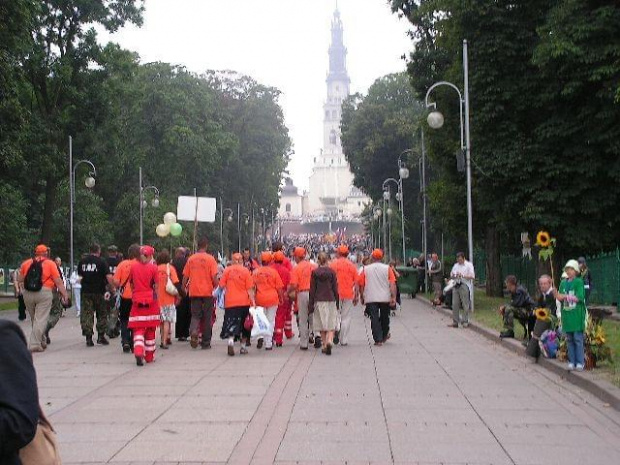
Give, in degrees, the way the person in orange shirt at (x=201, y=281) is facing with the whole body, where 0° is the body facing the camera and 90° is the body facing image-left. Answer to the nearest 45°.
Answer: approximately 180°

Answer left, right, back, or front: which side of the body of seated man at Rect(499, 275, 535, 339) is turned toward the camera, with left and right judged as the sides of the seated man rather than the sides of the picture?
left

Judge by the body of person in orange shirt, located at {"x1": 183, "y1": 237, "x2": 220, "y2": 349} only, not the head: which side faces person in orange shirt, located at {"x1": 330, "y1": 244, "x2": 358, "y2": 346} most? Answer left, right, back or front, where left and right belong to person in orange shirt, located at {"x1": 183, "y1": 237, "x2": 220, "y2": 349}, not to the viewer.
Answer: right

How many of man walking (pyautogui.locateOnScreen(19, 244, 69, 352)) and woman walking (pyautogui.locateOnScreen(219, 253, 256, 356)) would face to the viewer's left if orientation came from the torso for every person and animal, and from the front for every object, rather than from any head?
0

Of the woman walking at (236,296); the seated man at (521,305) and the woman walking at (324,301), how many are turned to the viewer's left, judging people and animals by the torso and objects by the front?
1

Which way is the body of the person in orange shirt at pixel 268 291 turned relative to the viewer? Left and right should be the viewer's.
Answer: facing away from the viewer

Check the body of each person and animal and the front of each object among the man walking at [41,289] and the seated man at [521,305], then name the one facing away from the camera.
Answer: the man walking

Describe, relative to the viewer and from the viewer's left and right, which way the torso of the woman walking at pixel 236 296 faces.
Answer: facing away from the viewer

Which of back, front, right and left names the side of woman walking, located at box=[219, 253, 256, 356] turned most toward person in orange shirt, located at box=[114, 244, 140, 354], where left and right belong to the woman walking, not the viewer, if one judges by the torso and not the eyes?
left

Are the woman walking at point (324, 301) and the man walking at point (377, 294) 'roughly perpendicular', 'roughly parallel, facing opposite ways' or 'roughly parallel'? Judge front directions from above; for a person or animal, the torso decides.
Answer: roughly parallel

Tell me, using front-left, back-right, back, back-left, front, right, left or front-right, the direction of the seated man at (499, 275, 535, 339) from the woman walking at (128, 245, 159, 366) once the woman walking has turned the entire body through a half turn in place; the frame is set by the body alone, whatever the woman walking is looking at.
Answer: left

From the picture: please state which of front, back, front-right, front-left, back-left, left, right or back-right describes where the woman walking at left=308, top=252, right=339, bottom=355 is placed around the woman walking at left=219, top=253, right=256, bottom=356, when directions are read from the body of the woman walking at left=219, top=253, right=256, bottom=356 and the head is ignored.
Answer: right

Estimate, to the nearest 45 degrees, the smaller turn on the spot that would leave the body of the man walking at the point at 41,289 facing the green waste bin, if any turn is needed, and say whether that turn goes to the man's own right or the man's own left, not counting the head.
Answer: approximately 45° to the man's own right

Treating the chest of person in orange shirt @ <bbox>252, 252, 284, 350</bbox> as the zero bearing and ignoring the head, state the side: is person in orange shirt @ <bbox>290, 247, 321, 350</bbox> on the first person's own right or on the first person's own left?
on the first person's own right

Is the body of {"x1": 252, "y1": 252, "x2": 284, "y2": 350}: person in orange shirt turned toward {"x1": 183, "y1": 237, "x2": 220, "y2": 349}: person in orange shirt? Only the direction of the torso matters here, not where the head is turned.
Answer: no

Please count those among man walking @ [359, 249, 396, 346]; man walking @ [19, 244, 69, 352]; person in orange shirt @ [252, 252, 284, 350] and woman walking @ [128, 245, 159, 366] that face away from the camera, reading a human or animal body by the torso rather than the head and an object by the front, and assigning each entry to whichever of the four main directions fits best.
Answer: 4

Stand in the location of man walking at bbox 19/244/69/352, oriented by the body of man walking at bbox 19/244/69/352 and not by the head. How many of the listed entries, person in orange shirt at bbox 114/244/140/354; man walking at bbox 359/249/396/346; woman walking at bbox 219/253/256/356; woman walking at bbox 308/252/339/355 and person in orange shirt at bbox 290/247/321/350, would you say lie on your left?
0

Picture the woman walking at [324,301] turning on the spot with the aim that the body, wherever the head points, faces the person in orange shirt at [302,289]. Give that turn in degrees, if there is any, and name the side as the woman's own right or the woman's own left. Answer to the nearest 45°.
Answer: approximately 45° to the woman's own left

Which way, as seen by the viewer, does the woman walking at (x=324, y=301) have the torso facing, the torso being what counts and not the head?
away from the camera

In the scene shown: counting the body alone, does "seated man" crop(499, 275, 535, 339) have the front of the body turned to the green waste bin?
no

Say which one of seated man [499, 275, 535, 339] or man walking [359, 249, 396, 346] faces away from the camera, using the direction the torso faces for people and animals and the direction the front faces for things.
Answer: the man walking
